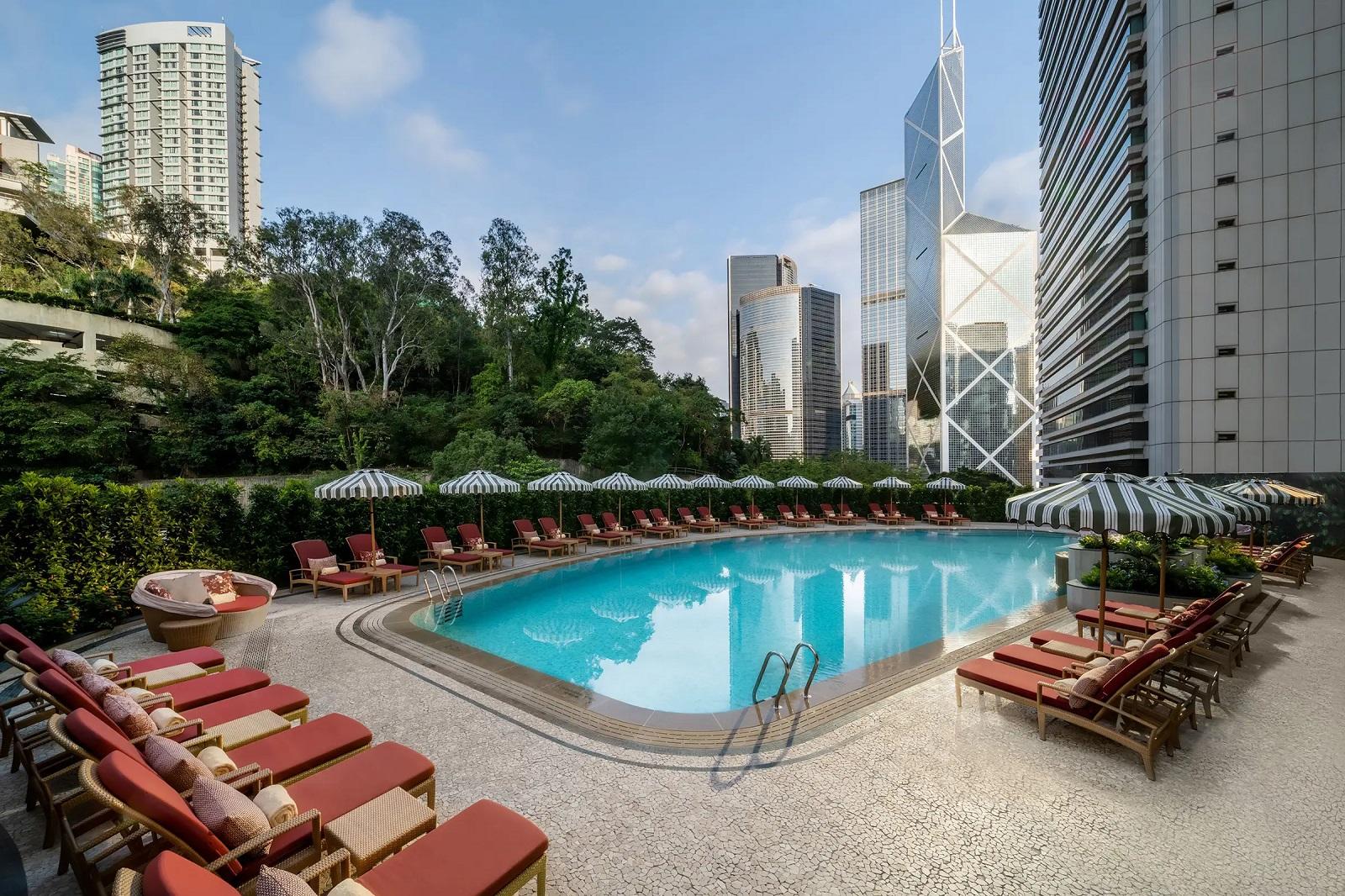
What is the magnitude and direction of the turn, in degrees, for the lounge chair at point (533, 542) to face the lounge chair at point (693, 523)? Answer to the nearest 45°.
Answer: approximately 90° to its left

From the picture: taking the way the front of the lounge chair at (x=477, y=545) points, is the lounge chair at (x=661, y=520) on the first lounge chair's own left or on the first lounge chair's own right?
on the first lounge chair's own left

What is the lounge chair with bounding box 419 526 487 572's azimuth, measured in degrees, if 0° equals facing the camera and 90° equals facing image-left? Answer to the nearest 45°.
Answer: approximately 315°

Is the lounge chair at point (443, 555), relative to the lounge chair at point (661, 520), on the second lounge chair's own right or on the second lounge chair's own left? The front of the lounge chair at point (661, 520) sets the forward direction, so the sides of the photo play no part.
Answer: on the second lounge chair's own right

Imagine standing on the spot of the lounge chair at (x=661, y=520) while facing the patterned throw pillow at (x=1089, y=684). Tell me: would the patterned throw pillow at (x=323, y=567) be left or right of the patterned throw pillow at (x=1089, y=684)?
right

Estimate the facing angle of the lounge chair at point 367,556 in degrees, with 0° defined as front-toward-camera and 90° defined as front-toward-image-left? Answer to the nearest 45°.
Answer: approximately 315°

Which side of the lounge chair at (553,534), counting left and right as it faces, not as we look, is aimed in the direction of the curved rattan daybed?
right

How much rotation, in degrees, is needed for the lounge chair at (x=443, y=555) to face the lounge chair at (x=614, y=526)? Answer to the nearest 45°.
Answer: approximately 90° to its left

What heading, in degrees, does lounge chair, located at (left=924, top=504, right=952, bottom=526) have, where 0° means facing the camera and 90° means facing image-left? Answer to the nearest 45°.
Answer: approximately 315°

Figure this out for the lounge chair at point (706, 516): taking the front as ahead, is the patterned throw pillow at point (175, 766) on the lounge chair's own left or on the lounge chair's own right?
on the lounge chair's own right

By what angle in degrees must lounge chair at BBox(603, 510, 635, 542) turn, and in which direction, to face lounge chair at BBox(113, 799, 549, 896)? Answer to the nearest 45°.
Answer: approximately 45° to its right

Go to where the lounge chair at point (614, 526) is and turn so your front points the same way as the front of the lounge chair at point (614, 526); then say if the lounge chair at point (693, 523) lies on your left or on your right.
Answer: on your left
